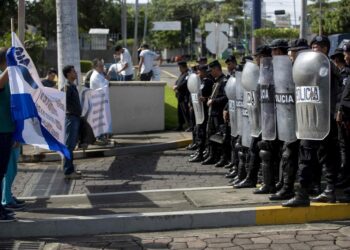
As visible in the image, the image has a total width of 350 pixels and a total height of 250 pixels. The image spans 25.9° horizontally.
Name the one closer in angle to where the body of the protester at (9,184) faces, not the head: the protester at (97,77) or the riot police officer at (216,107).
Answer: the riot police officer

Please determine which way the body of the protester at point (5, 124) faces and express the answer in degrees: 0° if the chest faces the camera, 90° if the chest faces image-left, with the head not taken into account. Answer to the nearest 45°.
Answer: approximately 270°

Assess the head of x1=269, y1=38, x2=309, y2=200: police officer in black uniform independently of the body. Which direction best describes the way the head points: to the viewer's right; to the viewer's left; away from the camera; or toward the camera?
to the viewer's left

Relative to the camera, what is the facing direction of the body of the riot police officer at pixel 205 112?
to the viewer's left

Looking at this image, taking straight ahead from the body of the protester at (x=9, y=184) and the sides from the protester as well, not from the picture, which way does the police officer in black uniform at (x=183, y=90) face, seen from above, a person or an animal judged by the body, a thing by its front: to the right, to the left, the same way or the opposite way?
the opposite way

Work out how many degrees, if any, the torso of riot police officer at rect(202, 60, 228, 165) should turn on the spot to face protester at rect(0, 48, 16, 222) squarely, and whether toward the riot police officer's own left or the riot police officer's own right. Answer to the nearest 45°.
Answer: approximately 45° to the riot police officer's own left

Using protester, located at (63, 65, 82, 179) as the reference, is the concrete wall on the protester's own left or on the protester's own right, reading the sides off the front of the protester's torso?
on the protester's own left

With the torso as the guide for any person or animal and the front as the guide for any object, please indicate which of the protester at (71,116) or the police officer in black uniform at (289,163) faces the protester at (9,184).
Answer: the police officer in black uniform

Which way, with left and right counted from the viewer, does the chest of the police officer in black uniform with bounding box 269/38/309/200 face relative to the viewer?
facing to the left of the viewer

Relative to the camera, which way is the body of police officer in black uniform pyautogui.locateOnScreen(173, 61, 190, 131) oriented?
to the viewer's left

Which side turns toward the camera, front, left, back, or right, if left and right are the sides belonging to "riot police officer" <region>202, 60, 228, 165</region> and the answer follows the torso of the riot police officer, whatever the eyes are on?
left

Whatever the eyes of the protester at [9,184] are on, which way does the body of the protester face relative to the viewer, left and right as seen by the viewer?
facing to the right of the viewer

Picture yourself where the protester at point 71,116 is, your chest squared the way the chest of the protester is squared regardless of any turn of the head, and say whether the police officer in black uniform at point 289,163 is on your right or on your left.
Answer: on your right
